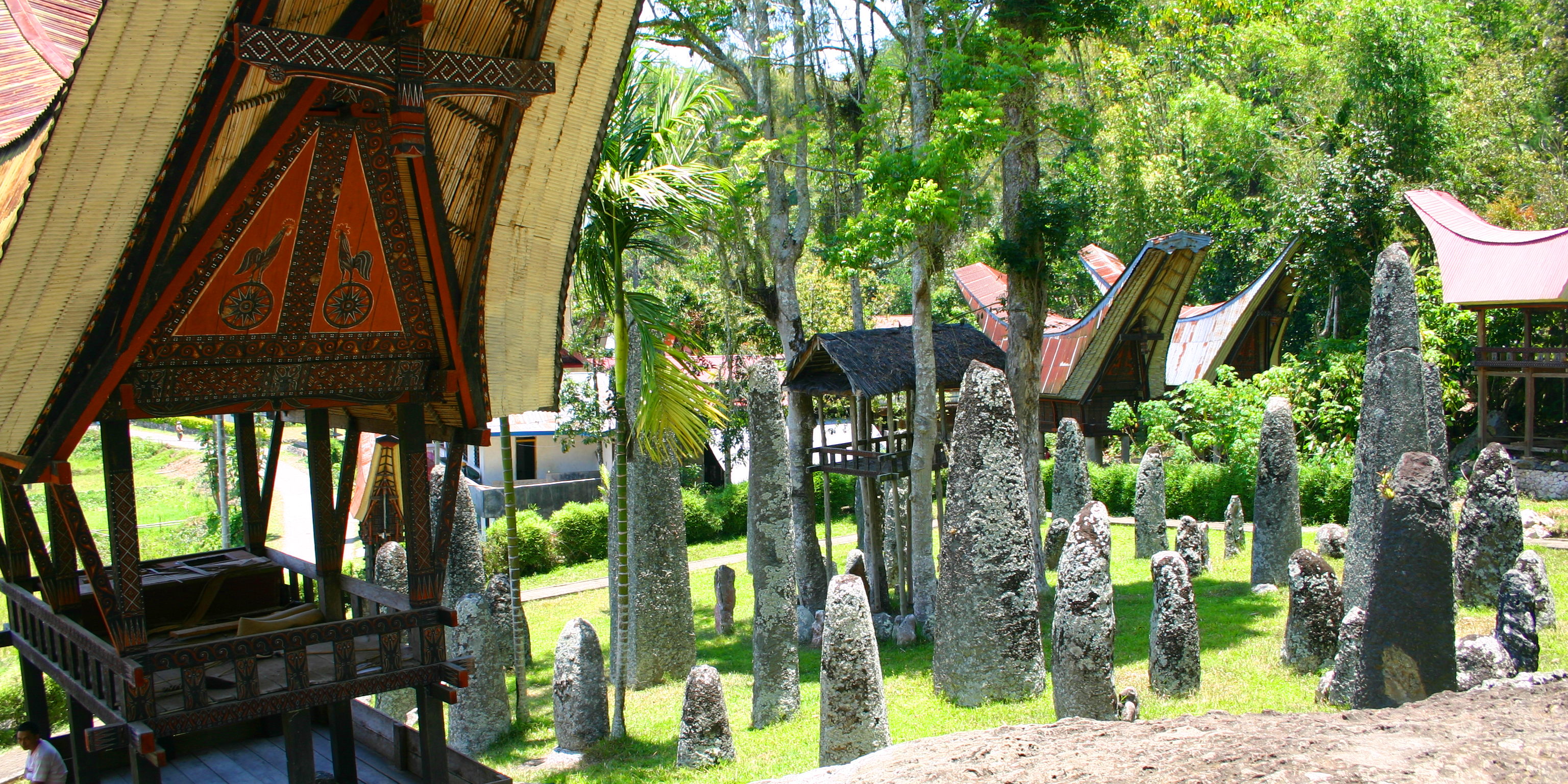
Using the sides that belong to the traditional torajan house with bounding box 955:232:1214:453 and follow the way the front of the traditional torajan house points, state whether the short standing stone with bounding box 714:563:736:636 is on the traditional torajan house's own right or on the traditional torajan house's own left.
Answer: on the traditional torajan house's own right

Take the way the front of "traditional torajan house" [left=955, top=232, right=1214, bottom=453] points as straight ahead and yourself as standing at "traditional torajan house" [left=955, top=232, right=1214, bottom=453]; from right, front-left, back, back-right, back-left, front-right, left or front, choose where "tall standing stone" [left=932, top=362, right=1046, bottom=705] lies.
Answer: front-right

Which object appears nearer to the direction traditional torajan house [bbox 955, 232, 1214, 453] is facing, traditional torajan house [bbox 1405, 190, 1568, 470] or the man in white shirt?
the traditional torajan house

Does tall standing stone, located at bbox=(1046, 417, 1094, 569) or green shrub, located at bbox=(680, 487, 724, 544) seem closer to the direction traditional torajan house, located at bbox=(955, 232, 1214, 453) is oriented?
the tall standing stone

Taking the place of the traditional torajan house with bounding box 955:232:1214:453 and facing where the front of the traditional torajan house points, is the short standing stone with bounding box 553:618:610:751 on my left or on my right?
on my right

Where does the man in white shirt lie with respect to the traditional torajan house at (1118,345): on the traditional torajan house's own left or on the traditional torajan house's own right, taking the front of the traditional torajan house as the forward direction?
on the traditional torajan house's own right

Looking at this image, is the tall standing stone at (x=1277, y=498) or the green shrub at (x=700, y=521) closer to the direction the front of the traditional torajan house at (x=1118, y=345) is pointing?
the tall standing stone

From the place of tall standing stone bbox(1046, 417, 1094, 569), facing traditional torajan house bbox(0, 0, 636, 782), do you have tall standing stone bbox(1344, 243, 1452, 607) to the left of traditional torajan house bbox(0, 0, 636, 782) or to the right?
left

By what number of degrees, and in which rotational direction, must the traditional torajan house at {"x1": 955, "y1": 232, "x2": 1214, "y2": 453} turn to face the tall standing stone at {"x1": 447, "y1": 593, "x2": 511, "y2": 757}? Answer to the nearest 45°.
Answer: approximately 90° to its right

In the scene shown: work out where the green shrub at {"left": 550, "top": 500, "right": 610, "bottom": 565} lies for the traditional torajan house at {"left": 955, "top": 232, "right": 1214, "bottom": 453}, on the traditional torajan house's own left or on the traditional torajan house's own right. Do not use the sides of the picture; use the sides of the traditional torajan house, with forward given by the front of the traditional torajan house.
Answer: on the traditional torajan house's own right

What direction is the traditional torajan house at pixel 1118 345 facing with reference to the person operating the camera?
facing the viewer and to the right of the viewer

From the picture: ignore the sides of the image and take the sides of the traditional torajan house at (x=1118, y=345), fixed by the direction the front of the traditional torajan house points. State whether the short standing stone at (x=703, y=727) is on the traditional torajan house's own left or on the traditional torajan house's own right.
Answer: on the traditional torajan house's own right
